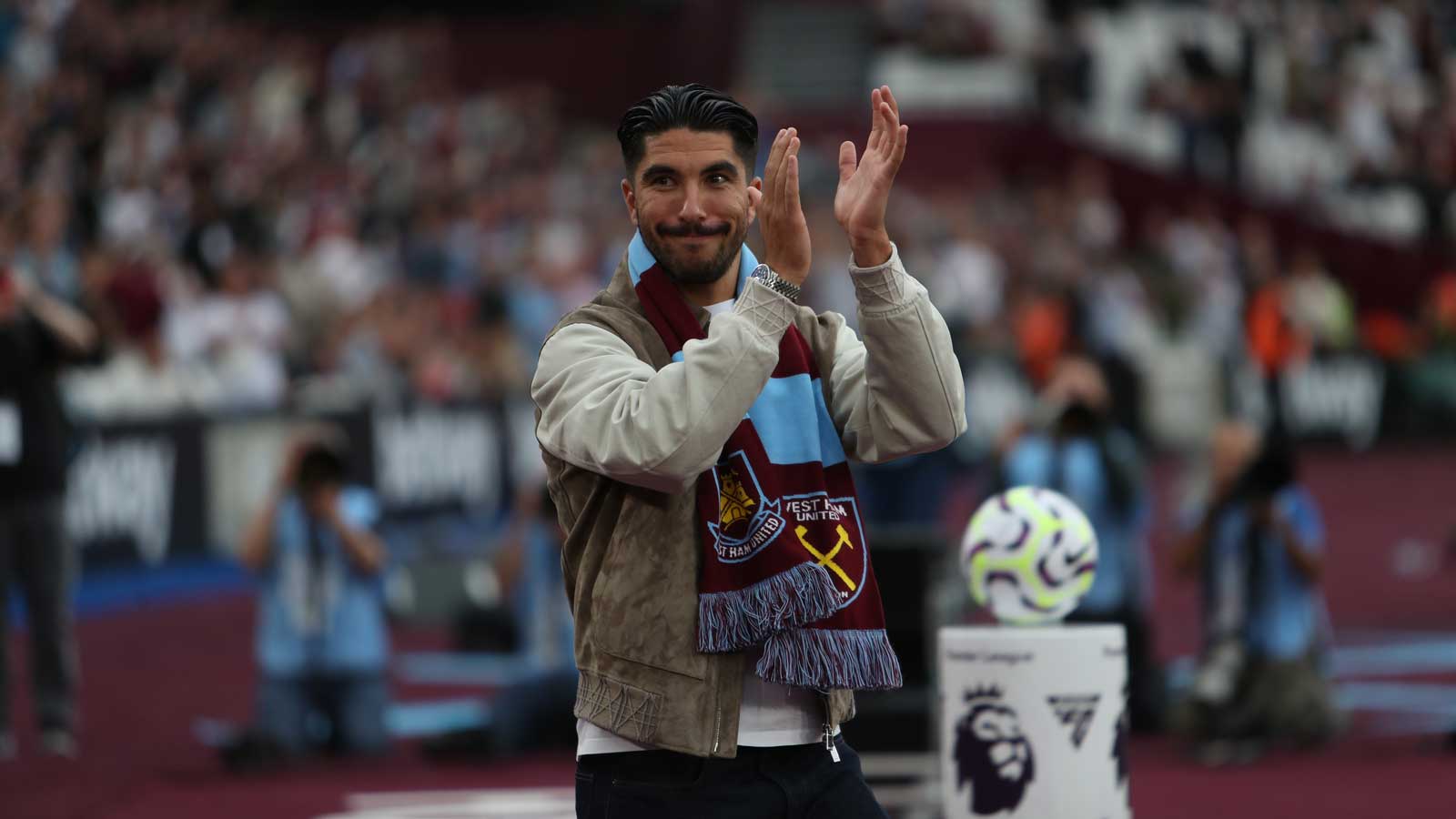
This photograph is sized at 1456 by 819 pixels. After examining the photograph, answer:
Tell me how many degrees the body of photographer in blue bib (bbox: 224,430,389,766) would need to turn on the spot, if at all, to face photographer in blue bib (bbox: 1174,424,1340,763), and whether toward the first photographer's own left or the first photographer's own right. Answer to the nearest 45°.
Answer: approximately 90° to the first photographer's own left

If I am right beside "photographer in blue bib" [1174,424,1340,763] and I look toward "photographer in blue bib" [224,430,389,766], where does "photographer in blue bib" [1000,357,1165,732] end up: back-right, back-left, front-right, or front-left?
front-right

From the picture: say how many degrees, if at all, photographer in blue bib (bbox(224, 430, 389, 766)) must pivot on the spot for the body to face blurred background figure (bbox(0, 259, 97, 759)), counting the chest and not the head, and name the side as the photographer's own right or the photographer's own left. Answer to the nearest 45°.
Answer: approximately 90° to the photographer's own right

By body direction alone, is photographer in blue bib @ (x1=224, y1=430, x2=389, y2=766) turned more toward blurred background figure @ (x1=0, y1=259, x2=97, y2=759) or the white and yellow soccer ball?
the white and yellow soccer ball

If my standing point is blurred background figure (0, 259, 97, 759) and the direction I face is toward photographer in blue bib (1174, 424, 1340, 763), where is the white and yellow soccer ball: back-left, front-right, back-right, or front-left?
front-right

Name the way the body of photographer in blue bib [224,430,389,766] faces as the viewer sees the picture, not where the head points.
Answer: toward the camera

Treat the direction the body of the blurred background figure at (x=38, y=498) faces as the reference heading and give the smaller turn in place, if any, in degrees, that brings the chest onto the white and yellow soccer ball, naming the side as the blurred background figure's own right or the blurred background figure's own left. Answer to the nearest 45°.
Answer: approximately 45° to the blurred background figure's own left

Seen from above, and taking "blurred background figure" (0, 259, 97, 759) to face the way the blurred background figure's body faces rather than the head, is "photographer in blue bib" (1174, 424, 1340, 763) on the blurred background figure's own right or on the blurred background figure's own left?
on the blurred background figure's own left

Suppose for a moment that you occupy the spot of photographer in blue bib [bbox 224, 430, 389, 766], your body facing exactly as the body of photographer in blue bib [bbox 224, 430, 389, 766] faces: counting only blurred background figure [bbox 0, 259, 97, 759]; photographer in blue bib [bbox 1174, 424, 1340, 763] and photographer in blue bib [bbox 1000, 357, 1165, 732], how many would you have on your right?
1

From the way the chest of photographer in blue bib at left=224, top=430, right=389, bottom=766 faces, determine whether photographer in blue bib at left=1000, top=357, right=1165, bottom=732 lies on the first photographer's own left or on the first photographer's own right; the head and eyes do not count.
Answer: on the first photographer's own left

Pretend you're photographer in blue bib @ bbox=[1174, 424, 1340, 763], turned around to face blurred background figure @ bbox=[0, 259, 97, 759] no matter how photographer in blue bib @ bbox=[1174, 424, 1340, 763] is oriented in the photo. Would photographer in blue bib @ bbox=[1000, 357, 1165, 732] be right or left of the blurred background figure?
right

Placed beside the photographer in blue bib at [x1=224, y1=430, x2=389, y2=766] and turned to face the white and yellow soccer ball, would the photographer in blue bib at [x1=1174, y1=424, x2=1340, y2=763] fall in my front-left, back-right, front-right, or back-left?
front-left
